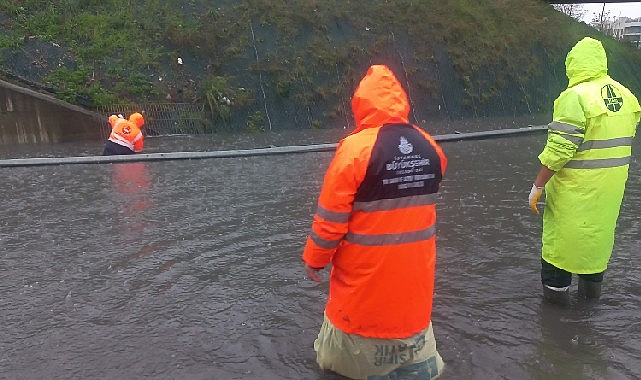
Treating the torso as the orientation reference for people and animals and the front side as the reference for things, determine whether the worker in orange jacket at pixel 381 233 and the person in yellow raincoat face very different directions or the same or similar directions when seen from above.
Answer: same or similar directions

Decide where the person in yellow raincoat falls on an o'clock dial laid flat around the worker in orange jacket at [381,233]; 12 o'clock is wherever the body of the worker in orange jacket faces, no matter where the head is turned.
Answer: The person in yellow raincoat is roughly at 3 o'clock from the worker in orange jacket.

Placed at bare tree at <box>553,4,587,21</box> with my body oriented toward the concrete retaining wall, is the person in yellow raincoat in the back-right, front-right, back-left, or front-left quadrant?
front-left

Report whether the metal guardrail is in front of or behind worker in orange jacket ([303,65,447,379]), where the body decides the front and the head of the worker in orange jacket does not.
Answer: in front

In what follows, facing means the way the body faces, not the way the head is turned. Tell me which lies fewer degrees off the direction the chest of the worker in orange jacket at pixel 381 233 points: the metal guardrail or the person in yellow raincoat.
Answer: the metal guardrail

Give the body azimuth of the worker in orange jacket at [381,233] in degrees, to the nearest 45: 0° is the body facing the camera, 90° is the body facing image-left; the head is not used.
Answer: approximately 135°

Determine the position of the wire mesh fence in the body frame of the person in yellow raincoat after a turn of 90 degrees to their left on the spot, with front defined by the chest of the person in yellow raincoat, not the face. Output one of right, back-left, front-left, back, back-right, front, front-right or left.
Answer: right

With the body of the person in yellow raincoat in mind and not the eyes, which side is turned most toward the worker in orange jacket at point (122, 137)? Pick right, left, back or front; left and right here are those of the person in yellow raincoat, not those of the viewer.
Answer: front

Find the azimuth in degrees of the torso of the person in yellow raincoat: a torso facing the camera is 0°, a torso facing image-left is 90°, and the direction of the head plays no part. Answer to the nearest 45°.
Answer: approximately 135°

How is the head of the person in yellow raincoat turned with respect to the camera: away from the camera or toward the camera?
away from the camera

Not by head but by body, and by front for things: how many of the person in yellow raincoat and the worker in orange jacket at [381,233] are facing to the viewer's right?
0

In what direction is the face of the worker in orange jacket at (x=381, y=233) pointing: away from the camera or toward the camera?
away from the camera
